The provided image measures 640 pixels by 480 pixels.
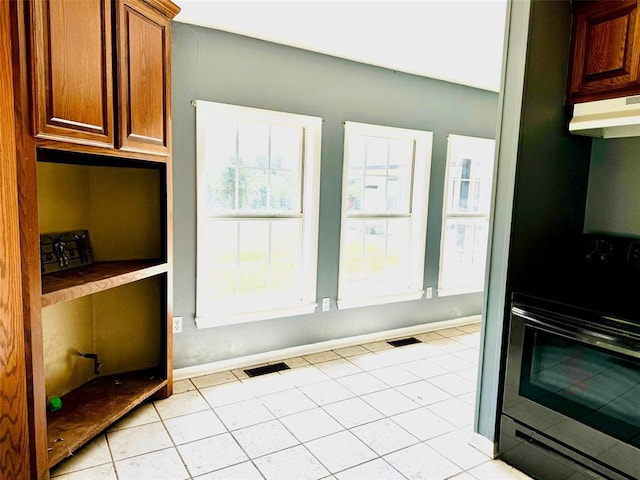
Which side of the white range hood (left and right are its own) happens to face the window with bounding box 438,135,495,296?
right

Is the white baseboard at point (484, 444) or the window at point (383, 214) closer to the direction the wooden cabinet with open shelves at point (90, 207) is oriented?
the white baseboard

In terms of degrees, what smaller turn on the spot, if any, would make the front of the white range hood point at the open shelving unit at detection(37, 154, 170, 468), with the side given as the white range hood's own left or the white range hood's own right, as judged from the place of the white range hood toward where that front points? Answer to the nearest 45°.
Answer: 0° — it already faces it

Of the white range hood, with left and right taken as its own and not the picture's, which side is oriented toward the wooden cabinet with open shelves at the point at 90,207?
front

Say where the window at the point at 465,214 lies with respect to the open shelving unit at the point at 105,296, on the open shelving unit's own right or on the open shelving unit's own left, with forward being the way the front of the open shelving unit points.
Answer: on the open shelving unit's own left

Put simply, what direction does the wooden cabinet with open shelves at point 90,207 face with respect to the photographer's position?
facing the viewer and to the right of the viewer

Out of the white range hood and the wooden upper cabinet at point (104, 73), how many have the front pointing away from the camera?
0
